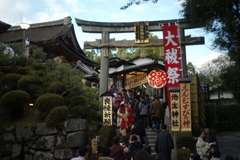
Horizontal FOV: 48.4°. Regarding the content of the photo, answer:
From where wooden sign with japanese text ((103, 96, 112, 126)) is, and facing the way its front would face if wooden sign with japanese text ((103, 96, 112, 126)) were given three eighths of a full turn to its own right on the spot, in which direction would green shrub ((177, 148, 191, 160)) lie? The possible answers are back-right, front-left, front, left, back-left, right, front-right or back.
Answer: back

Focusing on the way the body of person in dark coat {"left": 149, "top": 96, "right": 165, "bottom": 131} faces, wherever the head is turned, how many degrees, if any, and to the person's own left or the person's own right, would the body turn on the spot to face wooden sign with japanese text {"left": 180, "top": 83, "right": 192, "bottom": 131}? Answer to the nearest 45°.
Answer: approximately 90° to the person's own right

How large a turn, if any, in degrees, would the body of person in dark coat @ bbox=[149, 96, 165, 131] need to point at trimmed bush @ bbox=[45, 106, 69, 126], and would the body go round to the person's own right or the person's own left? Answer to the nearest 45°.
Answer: approximately 135° to the person's own left

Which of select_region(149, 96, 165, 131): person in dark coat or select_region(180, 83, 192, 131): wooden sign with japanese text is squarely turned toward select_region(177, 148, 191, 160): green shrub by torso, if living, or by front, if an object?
the wooden sign with japanese text

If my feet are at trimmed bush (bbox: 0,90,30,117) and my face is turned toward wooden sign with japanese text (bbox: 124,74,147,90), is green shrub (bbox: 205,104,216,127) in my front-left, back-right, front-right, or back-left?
front-right

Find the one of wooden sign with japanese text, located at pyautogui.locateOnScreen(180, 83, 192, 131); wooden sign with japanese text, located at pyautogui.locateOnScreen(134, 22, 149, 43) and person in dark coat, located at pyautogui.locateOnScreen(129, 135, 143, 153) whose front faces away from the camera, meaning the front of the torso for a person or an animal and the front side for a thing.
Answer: the person in dark coat

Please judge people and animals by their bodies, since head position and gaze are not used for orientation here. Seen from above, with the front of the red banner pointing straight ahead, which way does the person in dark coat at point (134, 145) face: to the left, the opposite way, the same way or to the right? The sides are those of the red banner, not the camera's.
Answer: the opposite way

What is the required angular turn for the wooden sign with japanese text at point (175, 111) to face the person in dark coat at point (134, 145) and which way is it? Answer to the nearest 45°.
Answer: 0° — it already faces them

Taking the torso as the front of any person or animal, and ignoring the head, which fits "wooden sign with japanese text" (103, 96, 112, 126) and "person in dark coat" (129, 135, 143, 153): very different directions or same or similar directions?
very different directions

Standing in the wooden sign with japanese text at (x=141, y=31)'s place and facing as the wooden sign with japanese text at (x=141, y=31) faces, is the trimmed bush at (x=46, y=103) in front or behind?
in front

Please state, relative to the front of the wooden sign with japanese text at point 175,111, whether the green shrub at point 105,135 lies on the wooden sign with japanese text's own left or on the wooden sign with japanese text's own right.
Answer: on the wooden sign with japanese text's own right

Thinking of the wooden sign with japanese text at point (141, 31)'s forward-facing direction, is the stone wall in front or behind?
in front

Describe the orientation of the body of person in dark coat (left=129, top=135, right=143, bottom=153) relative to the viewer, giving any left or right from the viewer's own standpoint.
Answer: facing away from the viewer

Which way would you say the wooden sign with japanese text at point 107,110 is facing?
toward the camera

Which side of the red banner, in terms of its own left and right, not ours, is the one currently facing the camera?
front

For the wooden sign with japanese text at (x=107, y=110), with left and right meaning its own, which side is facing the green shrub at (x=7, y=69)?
right
